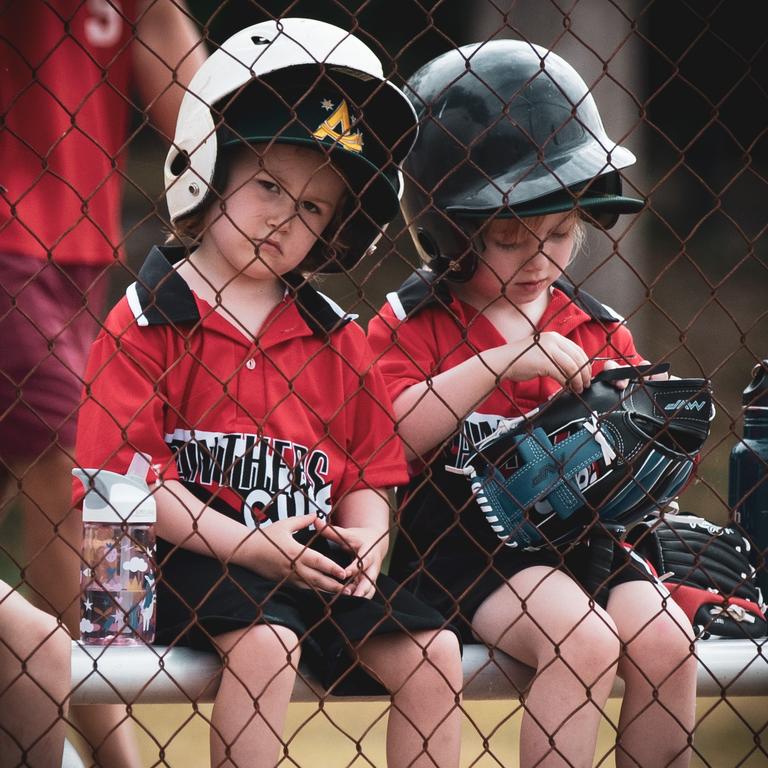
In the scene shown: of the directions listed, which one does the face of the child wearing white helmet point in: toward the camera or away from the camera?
toward the camera

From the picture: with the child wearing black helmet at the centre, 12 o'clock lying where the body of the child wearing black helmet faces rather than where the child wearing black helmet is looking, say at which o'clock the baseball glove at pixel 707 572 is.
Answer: The baseball glove is roughly at 10 o'clock from the child wearing black helmet.

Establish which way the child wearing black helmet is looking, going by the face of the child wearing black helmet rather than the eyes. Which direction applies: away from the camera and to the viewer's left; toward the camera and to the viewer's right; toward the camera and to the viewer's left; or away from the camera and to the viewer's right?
toward the camera and to the viewer's right

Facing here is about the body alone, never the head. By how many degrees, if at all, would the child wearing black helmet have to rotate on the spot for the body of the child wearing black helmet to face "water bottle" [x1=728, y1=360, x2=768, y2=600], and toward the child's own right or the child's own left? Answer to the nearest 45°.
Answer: approximately 90° to the child's own left

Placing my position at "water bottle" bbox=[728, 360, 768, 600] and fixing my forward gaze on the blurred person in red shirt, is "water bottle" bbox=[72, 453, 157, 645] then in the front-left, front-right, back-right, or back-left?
front-left
